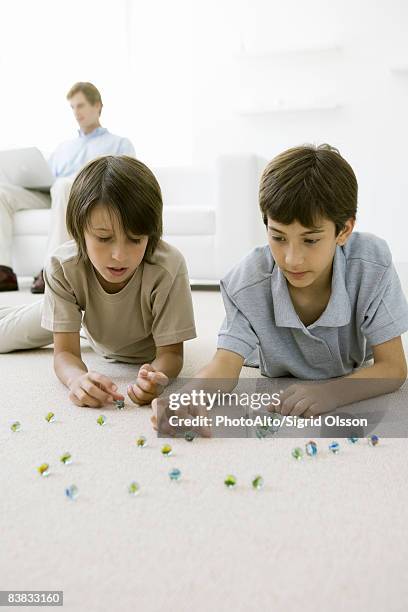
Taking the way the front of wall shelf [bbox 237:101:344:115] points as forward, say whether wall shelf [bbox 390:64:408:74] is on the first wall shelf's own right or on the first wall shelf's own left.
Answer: on the first wall shelf's own left

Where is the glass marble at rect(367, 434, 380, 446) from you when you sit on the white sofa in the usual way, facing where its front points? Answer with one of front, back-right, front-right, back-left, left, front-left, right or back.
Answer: front

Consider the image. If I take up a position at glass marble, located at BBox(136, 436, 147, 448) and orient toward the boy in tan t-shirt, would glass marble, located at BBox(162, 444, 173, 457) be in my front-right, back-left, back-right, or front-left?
back-right

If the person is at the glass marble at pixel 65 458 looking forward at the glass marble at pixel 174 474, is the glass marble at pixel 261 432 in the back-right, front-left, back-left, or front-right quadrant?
front-left

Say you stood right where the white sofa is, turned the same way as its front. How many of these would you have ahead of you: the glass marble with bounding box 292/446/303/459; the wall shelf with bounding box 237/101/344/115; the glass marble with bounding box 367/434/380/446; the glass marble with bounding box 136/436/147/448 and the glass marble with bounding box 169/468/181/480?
4

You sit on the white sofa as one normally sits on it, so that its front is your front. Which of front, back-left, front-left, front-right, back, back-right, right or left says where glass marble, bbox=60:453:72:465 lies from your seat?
front

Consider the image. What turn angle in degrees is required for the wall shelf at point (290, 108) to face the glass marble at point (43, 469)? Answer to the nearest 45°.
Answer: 0° — it already faces it

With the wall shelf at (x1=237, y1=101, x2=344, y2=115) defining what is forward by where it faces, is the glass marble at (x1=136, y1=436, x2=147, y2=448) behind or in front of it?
in front

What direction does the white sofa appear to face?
toward the camera

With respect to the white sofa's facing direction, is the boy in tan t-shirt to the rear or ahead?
ahead

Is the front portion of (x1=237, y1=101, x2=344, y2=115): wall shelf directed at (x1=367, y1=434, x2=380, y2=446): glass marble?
yes

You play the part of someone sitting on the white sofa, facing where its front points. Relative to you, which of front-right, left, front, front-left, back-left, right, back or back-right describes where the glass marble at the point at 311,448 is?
front

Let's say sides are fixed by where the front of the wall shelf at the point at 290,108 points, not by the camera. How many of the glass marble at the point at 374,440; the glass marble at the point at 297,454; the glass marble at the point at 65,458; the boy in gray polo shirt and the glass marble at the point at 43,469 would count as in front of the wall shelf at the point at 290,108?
5

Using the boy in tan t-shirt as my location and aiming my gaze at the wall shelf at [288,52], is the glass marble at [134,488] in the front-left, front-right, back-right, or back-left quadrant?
back-right

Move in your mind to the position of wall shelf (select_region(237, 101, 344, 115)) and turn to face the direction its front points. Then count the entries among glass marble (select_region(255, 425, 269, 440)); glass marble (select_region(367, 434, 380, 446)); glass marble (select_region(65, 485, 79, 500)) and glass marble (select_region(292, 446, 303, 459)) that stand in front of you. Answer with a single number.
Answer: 4

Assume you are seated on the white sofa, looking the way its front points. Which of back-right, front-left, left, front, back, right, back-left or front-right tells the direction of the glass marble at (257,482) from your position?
front

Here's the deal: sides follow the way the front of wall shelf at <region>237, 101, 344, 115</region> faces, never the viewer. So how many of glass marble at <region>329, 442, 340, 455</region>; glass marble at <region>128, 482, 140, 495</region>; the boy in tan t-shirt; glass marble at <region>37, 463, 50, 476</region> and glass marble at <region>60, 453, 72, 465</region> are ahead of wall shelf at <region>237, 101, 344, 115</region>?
5

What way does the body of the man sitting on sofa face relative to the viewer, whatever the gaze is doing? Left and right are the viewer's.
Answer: facing the viewer and to the left of the viewer

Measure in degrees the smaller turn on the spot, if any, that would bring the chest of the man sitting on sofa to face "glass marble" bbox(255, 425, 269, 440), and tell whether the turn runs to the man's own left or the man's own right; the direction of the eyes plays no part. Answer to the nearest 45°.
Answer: approximately 45° to the man's own left
